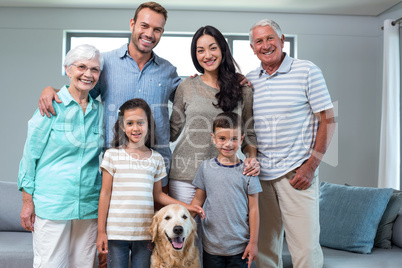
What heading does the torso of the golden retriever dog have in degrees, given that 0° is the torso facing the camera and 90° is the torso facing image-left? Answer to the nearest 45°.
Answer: approximately 0°

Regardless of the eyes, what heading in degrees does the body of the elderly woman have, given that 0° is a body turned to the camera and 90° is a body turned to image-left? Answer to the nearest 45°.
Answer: approximately 315°

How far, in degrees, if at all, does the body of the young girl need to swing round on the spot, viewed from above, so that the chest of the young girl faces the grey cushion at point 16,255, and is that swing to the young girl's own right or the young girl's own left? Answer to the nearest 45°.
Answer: approximately 135° to the young girl's own right

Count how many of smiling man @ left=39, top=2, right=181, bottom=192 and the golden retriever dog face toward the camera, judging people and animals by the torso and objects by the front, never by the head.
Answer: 2

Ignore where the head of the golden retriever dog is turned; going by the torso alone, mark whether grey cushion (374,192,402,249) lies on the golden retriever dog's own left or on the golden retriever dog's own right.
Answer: on the golden retriever dog's own left

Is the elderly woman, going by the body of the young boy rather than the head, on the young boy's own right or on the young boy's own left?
on the young boy's own right

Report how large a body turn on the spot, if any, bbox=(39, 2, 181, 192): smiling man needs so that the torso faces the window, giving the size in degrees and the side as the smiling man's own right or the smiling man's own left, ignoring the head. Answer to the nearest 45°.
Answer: approximately 180°

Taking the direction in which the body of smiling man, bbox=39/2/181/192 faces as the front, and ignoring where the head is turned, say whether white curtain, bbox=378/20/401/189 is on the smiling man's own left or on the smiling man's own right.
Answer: on the smiling man's own left

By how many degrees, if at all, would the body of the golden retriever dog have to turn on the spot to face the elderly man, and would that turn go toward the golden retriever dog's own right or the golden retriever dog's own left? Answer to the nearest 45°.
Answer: approximately 90° to the golden retriever dog's own left

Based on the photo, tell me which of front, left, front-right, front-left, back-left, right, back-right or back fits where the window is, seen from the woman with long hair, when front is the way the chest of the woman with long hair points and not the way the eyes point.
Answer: back

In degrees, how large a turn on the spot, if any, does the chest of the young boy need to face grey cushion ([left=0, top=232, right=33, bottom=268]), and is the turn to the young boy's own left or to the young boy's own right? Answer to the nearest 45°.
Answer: approximately 90° to the young boy's own right
